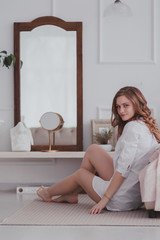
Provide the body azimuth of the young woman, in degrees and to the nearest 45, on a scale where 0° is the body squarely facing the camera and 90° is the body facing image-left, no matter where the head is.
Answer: approximately 90°

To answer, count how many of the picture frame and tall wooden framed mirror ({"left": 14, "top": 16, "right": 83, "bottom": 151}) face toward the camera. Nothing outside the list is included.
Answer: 2

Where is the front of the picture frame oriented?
toward the camera

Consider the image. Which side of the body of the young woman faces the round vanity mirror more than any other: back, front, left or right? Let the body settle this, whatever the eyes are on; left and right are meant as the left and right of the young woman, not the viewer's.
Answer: right

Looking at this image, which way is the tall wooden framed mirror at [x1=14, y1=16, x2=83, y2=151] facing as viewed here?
toward the camera

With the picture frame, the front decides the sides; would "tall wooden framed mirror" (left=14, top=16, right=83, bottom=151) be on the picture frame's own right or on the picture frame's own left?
on the picture frame's own right

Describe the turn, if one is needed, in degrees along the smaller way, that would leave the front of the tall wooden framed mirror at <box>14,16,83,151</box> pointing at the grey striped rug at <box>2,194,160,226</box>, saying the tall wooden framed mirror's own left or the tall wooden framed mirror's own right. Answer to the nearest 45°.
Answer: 0° — it already faces it

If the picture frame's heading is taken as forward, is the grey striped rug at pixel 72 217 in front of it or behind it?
in front

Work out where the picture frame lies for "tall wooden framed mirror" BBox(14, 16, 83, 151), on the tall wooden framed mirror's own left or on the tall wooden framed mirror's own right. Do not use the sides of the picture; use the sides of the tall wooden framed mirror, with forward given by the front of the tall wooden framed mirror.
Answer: on the tall wooden framed mirror's own left
